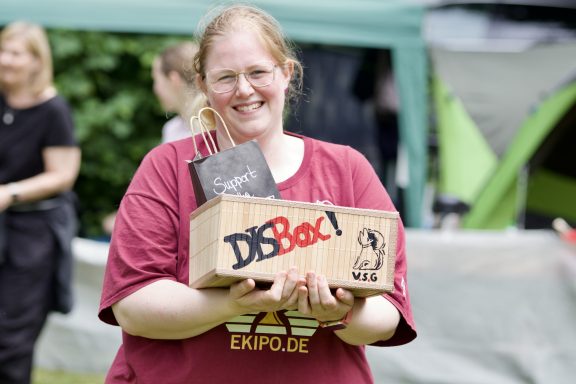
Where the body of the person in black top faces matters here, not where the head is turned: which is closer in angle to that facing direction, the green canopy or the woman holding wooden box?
the woman holding wooden box

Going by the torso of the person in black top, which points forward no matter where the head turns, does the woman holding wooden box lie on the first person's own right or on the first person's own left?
on the first person's own left

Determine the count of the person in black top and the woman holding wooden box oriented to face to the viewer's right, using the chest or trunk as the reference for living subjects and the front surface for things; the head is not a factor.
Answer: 0

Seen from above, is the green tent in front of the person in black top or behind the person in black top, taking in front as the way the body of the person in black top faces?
behind

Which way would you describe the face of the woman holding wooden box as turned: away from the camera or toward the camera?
toward the camera

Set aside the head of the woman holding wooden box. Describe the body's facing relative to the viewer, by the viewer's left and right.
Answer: facing the viewer

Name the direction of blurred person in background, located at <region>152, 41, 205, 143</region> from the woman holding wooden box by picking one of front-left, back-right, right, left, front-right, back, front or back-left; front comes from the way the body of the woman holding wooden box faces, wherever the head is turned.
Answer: back
